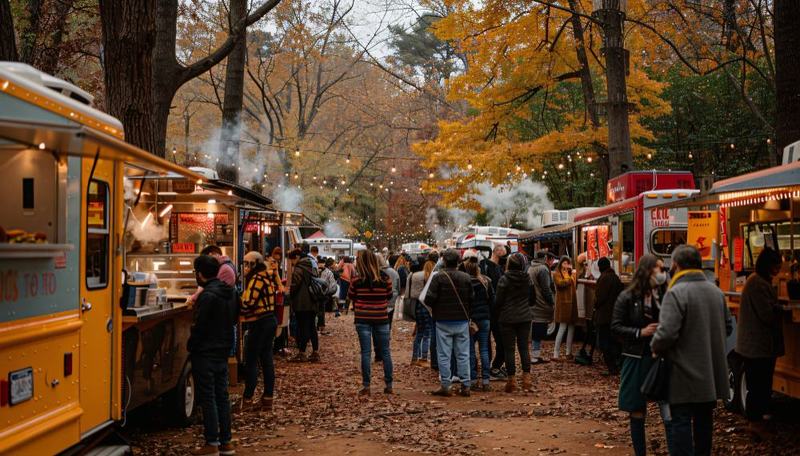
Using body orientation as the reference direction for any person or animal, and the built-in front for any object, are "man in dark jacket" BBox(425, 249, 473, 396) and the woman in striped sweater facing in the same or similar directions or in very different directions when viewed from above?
same or similar directions

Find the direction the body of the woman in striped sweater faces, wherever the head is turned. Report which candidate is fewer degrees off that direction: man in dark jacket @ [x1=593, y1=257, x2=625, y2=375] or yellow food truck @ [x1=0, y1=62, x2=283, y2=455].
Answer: the man in dark jacket

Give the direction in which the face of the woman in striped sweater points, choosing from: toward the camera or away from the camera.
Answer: away from the camera

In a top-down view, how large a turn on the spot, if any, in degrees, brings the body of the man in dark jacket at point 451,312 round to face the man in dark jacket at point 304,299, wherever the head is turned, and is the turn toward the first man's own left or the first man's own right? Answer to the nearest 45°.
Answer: approximately 45° to the first man's own left

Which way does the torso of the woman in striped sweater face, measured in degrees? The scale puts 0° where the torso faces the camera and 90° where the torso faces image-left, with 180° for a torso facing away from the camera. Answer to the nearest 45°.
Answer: approximately 180°

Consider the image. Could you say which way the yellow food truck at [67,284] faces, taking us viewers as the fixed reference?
facing away from the viewer and to the right of the viewer

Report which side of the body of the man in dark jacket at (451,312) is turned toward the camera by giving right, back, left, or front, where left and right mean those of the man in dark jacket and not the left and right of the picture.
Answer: back

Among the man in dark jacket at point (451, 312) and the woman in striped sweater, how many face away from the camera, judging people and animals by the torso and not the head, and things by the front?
2

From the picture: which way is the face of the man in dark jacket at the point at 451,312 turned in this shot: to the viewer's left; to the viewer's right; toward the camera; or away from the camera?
away from the camera

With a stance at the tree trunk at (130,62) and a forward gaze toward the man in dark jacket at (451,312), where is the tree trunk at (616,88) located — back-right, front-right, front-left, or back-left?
front-left

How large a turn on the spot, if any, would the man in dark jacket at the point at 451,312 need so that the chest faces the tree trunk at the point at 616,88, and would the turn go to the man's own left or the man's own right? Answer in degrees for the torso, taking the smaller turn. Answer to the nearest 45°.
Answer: approximately 45° to the man's own right

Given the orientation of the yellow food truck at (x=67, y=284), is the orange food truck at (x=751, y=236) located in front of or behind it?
in front

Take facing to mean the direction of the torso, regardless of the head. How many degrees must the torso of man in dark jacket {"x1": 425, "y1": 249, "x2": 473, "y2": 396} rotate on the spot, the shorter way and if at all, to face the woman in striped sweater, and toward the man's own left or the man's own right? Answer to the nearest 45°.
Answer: approximately 90° to the man's own left
